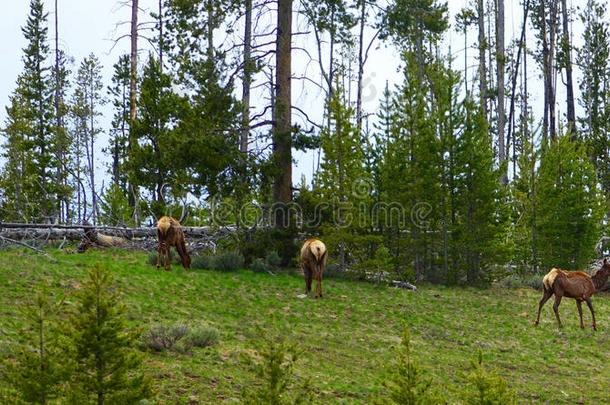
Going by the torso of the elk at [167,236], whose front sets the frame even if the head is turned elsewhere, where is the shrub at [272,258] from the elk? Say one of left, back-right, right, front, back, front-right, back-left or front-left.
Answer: front

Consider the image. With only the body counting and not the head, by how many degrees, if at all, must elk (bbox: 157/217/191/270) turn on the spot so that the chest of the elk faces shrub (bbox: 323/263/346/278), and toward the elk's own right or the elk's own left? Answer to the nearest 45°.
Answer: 0° — it already faces it

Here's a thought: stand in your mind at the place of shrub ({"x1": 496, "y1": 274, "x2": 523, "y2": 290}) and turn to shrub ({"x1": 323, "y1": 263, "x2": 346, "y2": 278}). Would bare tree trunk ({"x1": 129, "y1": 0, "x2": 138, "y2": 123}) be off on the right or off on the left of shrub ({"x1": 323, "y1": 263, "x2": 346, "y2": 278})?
right

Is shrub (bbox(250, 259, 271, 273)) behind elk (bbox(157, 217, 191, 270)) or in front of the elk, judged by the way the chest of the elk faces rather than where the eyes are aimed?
in front
